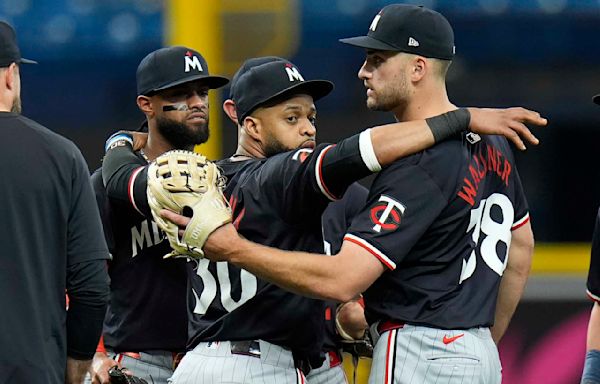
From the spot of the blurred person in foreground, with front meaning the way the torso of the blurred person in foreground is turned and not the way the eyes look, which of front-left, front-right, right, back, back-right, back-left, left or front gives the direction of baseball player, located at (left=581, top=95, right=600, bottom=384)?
front-right

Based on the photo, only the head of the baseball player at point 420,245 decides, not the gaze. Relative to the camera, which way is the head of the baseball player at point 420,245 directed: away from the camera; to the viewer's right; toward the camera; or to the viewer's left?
to the viewer's left

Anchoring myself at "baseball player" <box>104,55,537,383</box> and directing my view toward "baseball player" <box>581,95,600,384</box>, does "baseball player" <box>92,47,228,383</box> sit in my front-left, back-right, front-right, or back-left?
back-left

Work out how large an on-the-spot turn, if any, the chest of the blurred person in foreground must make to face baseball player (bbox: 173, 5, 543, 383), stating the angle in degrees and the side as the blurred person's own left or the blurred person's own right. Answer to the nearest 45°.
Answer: approximately 45° to the blurred person's own right

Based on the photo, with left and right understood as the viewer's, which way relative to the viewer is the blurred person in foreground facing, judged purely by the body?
facing away from the viewer and to the right of the viewer

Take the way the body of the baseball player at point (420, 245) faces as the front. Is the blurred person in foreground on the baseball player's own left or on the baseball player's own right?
on the baseball player's own left

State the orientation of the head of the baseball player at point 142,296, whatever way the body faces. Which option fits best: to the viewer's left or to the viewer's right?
to the viewer's right

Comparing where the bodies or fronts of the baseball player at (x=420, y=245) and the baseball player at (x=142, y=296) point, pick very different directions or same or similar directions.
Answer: very different directions
